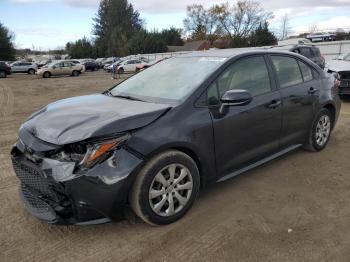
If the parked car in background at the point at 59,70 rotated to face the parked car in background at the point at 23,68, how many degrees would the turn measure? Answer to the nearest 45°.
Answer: approximately 45° to its right

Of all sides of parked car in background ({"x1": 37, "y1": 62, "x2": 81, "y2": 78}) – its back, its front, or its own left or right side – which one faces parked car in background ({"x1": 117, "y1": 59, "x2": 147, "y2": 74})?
back

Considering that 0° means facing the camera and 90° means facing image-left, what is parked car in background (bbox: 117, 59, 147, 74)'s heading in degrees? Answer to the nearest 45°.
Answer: approximately 45°

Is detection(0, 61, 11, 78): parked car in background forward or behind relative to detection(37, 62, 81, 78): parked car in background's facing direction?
forward

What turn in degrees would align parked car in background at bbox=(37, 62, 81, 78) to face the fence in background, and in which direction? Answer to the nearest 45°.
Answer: approximately 135° to its left

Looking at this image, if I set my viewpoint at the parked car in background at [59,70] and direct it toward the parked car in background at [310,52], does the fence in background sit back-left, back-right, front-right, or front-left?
front-left

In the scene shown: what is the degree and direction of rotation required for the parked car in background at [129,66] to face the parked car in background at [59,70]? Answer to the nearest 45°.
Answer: approximately 45° to its right

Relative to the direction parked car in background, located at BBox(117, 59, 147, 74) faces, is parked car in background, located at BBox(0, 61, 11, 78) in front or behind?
in front

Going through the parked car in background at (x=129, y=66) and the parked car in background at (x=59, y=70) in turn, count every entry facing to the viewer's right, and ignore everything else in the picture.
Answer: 0

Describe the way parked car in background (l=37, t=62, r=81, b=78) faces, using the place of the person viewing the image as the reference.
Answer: facing to the left of the viewer
